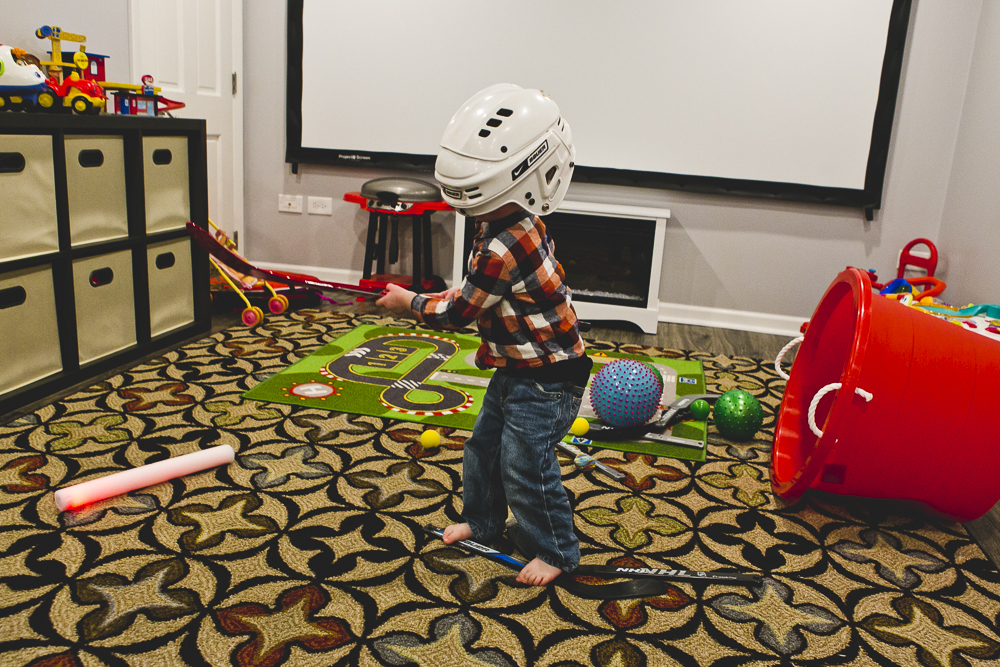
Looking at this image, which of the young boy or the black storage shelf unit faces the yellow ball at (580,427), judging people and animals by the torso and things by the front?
the black storage shelf unit

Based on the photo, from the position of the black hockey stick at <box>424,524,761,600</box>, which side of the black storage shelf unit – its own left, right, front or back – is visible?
front

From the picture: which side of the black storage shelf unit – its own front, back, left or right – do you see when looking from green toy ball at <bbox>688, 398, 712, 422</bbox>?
front

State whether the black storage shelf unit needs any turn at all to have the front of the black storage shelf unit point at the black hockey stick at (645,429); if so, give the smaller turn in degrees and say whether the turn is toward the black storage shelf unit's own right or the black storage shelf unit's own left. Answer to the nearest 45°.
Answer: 0° — it already faces it

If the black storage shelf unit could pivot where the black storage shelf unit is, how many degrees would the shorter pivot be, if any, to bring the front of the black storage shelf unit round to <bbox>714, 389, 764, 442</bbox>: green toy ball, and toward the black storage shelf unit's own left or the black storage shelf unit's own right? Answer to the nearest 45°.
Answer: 0° — it already faces it

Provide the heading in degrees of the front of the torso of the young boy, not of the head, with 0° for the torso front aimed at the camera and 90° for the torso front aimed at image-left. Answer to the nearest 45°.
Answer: approximately 90°

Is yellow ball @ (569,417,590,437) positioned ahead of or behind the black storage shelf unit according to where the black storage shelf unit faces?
ahead

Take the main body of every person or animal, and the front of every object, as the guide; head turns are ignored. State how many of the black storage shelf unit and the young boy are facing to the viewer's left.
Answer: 1

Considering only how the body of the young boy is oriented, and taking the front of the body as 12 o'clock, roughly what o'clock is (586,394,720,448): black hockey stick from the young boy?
The black hockey stick is roughly at 4 o'clock from the young boy.

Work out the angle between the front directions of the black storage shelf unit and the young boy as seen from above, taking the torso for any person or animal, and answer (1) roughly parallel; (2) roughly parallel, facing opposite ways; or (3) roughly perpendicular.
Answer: roughly parallel, facing opposite ways

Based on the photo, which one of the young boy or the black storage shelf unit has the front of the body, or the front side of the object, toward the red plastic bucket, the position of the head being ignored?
the black storage shelf unit

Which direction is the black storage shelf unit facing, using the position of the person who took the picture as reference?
facing the viewer and to the right of the viewer

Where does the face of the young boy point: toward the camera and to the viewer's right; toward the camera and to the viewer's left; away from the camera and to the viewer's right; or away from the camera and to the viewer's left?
away from the camera and to the viewer's left
